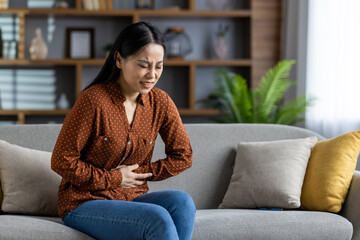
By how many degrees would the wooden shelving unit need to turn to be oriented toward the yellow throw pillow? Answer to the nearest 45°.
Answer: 0° — it already faces it

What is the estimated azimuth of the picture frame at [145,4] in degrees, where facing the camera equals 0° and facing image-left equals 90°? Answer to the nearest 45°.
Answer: approximately 0°

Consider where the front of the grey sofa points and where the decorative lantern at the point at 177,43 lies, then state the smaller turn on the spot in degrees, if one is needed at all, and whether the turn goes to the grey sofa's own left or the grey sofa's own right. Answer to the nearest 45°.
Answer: approximately 180°

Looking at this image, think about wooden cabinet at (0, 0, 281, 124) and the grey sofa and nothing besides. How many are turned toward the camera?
2

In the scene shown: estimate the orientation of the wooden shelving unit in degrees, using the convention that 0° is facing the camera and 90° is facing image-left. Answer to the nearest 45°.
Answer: approximately 0°

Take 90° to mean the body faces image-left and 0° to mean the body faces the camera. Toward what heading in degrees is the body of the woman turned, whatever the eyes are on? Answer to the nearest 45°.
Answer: approximately 315°

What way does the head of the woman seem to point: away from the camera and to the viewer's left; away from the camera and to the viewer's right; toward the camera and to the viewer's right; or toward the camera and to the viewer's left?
toward the camera and to the viewer's right

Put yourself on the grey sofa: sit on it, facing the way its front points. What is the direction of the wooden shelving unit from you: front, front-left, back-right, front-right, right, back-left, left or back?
back

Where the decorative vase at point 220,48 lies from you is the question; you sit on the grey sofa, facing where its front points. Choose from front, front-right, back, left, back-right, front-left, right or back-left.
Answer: back
